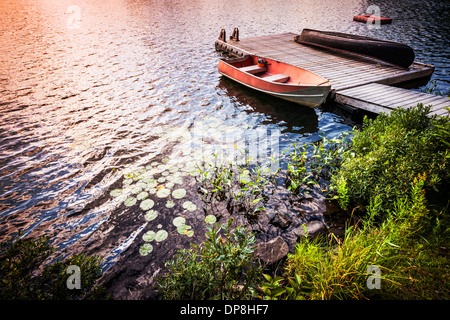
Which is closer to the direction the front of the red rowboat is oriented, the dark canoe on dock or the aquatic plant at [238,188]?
the aquatic plant

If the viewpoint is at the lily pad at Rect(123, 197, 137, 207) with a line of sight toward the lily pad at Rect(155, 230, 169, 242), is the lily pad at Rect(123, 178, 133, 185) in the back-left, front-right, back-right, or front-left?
back-left
